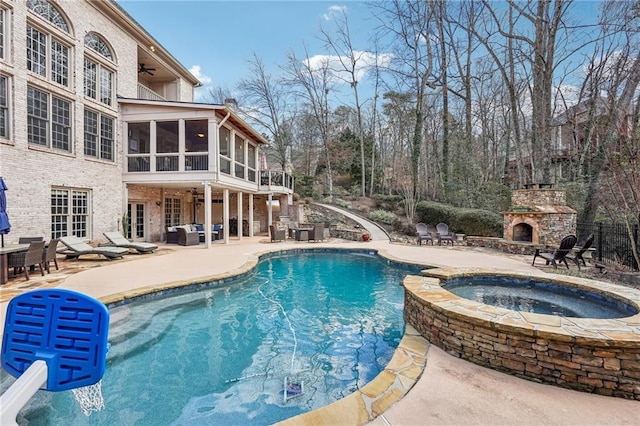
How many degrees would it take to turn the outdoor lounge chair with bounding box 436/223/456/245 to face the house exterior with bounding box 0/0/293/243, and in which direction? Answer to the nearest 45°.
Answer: approximately 90° to its right

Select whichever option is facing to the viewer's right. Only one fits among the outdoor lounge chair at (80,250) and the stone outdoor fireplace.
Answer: the outdoor lounge chair

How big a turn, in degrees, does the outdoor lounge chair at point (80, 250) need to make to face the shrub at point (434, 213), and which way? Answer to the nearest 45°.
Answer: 0° — it already faces it

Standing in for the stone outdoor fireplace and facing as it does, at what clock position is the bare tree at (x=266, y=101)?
The bare tree is roughly at 2 o'clock from the stone outdoor fireplace.

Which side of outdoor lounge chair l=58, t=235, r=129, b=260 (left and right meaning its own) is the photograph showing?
right

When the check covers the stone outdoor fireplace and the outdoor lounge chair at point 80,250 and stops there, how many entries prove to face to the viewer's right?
1

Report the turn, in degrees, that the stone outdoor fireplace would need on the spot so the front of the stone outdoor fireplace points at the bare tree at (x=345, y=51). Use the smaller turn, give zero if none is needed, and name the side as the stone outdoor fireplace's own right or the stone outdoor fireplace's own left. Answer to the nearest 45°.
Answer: approximately 90° to the stone outdoor fireplace's own right

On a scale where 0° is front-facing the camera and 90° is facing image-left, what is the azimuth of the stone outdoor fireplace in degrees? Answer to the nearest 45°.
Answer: approximately 45°
